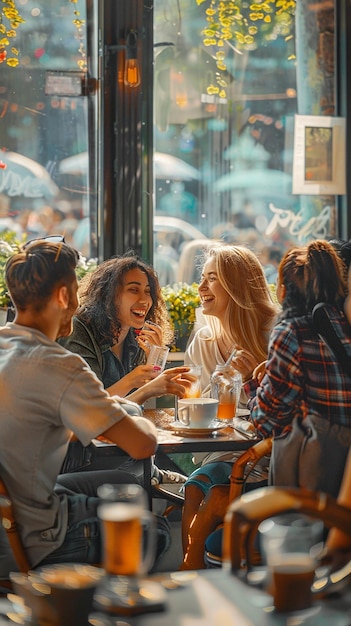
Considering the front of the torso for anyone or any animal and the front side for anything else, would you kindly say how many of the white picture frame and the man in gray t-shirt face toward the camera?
1

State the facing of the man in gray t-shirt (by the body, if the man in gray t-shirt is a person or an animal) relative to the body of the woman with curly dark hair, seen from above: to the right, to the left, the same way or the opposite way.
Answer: to the left

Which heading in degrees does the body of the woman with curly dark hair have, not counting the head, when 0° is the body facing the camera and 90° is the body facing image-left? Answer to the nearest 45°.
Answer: approximately 315°

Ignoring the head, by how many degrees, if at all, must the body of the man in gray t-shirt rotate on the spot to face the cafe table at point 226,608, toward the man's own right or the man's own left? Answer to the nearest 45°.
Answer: approximately 135° to the man's own right

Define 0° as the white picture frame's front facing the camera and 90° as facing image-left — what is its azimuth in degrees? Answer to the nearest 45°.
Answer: approximately 0°

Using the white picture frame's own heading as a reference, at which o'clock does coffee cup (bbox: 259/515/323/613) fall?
The coffee cup is roughly at 12 o'clock from the white picture frame.

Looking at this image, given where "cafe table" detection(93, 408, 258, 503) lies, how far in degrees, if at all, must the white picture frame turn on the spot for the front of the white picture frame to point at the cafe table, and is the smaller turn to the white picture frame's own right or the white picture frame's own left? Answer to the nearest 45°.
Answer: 0° — it already faces it

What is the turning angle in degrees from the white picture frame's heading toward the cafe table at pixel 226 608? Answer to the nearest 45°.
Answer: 0° — it already faces it

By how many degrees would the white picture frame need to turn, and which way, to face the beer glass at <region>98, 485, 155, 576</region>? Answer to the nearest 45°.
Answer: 0° — it already faces it

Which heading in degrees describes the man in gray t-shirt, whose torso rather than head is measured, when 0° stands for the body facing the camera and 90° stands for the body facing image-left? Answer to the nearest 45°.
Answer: approximately 225°

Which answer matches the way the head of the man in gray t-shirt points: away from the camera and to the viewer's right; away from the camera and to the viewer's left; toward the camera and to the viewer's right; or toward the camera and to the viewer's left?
away from the camera and to the viewer's right
